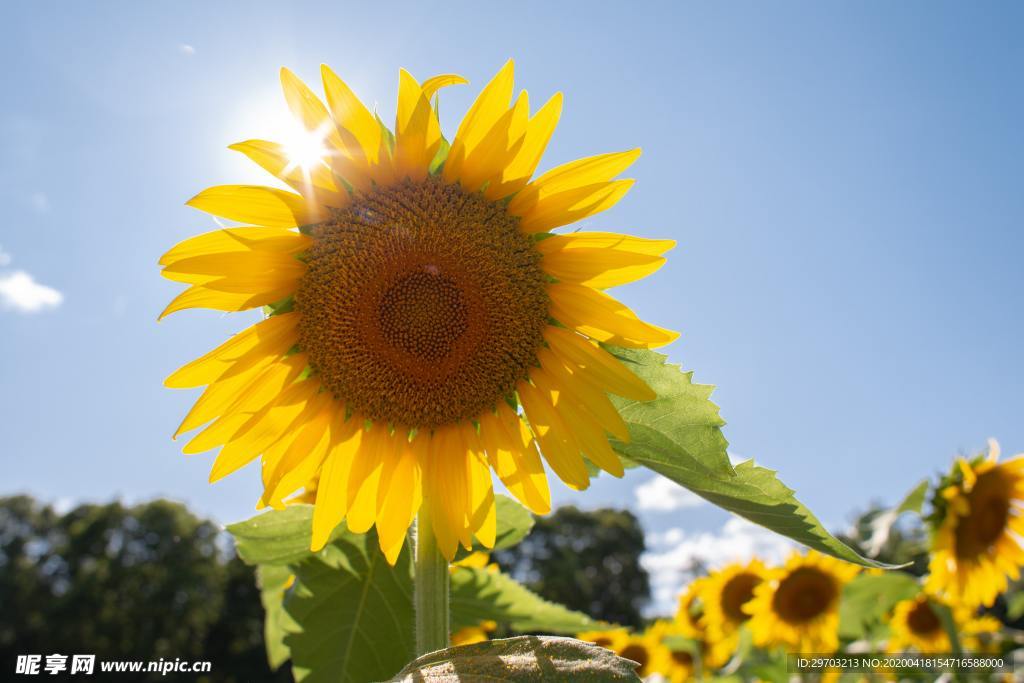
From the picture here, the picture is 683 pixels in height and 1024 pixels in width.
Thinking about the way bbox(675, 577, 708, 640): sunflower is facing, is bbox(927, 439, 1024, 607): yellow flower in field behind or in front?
in front

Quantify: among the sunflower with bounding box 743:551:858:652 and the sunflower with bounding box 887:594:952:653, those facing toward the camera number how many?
2

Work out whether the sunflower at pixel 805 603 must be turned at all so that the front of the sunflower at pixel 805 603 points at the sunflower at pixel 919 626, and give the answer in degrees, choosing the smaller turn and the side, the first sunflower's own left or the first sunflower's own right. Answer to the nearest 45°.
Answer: approximately 135° to the first sunflower's own left

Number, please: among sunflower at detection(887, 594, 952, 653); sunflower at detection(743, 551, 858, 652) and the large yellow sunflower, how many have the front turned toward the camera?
3

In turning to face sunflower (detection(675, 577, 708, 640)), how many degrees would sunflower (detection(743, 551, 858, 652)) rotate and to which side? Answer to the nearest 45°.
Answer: approximately 135° to its right

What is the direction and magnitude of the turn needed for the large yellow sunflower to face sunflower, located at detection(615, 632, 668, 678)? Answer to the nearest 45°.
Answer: approximately 180°

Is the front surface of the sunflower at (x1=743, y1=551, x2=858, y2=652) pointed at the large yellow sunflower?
yes

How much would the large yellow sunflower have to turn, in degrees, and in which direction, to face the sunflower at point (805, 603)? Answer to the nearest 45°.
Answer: approximately 135° to its left

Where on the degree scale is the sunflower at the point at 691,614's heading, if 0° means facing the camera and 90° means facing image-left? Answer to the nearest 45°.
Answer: approximately 315°

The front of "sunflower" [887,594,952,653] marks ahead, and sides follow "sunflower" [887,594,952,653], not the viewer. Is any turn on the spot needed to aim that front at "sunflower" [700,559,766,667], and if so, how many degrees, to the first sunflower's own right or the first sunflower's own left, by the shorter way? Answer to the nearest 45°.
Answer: approximately 45° to the first sunflower's own right

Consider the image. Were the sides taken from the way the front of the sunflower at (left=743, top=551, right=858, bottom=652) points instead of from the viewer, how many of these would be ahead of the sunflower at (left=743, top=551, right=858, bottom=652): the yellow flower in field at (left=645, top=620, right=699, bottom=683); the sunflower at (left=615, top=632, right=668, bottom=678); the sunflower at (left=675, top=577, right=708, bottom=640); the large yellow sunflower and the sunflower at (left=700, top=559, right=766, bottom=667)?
1
